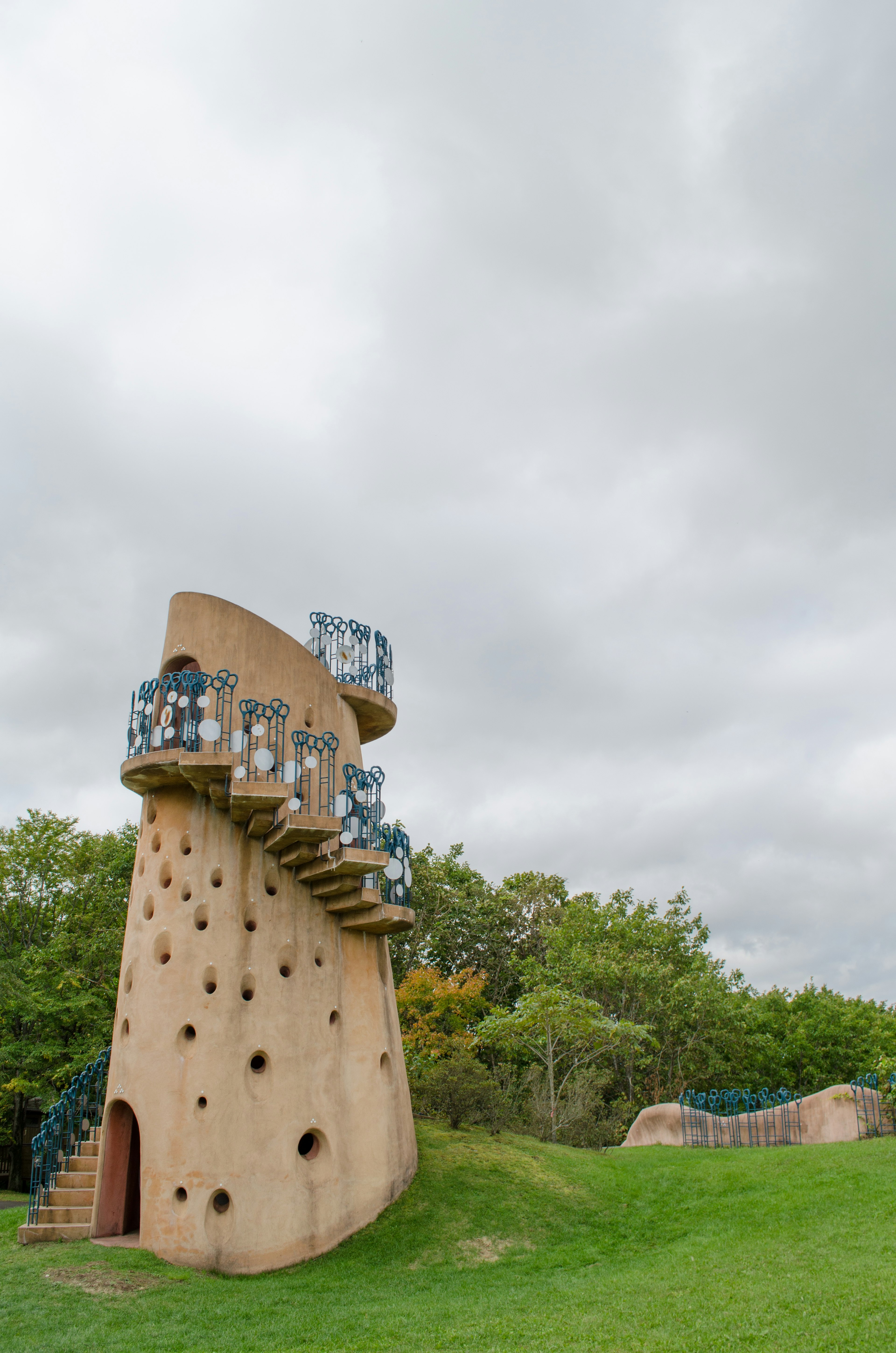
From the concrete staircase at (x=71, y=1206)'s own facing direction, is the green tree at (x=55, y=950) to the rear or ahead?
to the rear

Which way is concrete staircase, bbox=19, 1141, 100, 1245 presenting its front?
toward the camera

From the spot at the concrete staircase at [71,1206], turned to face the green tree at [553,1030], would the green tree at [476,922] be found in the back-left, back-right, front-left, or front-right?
front-left

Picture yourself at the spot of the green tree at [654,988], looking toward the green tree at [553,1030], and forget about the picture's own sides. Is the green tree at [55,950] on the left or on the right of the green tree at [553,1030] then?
right

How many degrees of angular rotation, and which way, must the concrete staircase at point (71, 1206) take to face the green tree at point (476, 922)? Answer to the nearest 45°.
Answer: approximately 135° to its left

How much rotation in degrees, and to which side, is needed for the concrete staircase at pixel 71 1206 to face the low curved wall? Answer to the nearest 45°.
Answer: approximately 90° to its left
